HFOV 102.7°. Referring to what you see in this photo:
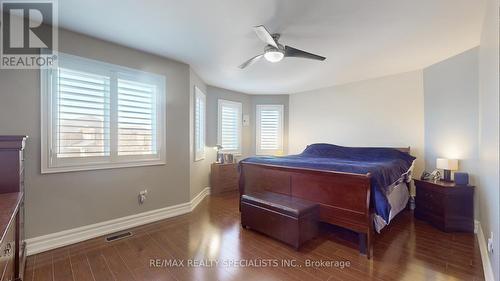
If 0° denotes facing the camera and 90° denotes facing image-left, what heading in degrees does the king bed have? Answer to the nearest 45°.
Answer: approximately 45°

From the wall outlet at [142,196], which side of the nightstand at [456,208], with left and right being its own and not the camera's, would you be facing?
front

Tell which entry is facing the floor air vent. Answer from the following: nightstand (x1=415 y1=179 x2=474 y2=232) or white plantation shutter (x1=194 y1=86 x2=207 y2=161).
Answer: the nightstand

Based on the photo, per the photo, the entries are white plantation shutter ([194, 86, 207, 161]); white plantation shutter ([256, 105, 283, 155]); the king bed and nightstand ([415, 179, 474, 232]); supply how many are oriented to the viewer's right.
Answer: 1

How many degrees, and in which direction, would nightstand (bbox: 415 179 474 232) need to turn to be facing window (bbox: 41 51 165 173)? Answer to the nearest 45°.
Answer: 0° — it already faces it

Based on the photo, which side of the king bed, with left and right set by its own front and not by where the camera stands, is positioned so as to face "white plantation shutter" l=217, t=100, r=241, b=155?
right

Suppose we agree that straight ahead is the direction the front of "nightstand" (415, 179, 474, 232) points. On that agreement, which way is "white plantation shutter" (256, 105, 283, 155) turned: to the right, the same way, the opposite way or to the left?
to the left

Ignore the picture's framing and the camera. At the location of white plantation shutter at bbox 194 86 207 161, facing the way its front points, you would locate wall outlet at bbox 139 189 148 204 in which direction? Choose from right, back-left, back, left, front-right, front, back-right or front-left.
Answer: back-right

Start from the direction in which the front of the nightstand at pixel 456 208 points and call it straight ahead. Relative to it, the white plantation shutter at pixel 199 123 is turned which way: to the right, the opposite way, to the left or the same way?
the opposite way

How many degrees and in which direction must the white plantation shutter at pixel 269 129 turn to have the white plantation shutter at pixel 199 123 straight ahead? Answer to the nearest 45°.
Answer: approximately 45° to its right

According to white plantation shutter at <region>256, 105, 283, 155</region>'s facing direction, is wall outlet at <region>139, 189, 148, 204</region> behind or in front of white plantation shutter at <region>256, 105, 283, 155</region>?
in front

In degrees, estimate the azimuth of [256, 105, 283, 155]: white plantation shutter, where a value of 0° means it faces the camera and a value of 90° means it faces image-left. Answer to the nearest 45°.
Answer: approximately 0°

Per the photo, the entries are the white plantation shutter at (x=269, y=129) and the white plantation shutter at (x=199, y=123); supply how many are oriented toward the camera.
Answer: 1

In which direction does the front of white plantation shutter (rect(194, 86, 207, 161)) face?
to the viewer's right
